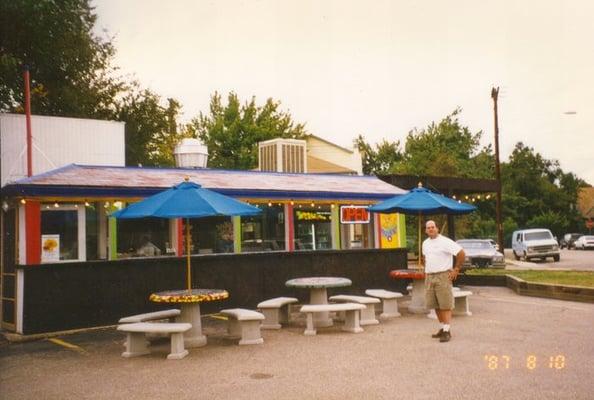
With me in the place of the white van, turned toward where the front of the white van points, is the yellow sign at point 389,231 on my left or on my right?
on my right

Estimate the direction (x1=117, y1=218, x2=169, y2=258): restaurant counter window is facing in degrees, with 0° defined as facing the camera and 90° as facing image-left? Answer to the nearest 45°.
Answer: approximately 0°

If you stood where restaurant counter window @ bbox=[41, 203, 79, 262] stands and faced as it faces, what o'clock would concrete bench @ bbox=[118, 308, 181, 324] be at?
The concrete bench is roughly at 11 o'clock from the restaurant counter window.

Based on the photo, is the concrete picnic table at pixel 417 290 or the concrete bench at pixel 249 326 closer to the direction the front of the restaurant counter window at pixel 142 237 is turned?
the concrete bench

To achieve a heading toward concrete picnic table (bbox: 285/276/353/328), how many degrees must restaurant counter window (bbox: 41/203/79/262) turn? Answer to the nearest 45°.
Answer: approximately 45° to its left

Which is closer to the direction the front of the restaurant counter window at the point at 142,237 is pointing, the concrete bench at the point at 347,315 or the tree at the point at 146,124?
the concrete bench

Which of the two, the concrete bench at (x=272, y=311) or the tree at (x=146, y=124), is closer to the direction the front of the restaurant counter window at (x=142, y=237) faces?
the concrete bench

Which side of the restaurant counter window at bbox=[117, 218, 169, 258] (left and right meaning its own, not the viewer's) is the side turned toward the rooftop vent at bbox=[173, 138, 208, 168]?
back

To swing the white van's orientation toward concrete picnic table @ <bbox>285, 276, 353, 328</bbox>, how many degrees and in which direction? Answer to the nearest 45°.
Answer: approximately 45° to its right

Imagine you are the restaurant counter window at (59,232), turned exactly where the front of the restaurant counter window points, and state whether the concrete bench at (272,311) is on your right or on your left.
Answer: on your left

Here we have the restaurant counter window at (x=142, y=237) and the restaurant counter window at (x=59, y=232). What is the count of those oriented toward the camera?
2
